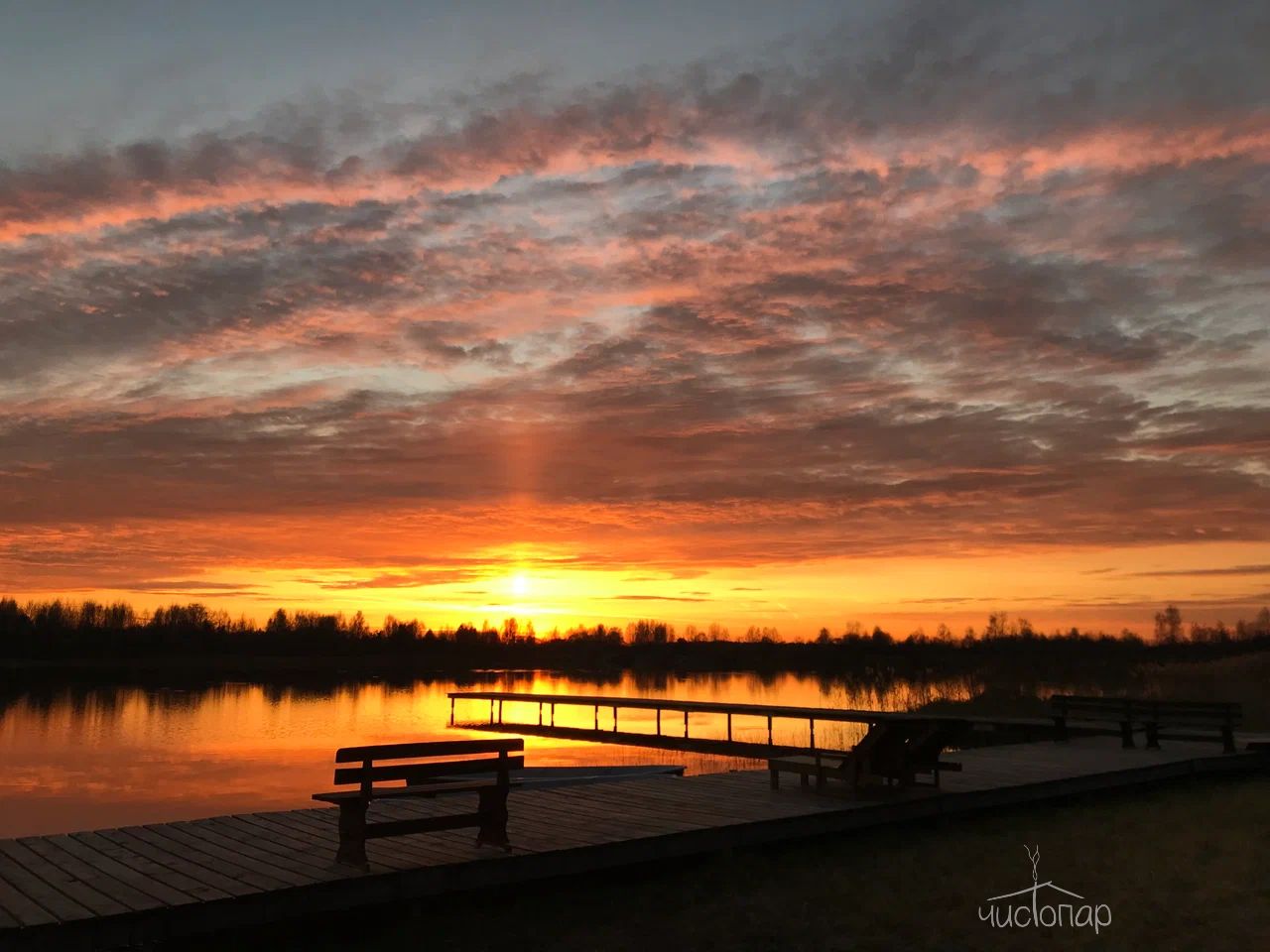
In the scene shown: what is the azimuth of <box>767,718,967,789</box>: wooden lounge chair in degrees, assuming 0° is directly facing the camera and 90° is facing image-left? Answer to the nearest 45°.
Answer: approximately 90°

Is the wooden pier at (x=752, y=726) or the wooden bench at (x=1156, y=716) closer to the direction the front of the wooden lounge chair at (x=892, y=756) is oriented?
the wooden pier

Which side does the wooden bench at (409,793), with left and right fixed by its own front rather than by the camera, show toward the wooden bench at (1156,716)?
right

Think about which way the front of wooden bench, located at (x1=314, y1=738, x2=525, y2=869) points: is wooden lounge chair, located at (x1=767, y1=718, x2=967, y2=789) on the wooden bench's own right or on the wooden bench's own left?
on the wooden bench's own right

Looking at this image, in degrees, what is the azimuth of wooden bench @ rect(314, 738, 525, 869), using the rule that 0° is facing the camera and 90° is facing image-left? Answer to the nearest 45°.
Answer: approximately 135°
